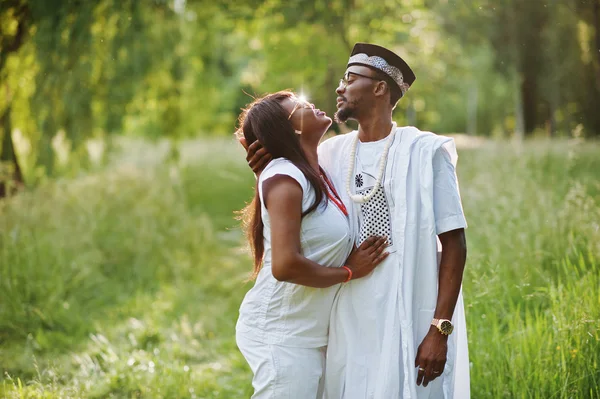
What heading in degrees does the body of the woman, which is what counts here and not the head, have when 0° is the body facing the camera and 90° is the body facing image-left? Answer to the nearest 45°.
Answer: approximately 270°

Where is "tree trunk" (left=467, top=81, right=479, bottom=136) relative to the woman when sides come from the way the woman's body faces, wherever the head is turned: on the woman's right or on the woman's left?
on the woman's left

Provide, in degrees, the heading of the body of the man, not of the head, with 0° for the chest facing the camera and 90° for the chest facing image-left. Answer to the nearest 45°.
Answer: approximately 45°

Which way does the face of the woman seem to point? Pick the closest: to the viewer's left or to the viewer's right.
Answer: to the viewer's right

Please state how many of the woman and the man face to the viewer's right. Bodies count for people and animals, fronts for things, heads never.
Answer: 1

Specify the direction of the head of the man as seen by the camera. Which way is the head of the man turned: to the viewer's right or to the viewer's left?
to the viewer's left

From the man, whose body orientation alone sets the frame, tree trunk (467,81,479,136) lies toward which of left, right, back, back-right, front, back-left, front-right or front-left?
back-right
